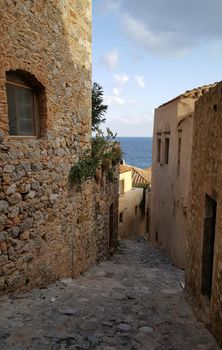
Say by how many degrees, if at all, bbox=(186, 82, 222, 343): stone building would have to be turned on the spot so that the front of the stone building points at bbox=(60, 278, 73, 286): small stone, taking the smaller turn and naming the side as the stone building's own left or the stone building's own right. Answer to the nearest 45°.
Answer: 0° — it already faces it

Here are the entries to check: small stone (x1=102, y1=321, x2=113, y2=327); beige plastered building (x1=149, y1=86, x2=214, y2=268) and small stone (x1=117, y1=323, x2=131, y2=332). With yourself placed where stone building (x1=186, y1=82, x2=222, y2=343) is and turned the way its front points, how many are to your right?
1

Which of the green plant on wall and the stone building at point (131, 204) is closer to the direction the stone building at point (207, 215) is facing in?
the green plant on wall

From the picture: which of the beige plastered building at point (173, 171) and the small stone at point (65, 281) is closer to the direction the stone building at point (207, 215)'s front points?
the small stone

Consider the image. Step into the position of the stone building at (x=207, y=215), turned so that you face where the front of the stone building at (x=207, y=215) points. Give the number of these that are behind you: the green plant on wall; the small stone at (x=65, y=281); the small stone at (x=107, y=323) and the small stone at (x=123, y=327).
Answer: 0

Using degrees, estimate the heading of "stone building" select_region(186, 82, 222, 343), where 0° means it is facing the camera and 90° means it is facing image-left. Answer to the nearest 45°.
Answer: approximately 90°

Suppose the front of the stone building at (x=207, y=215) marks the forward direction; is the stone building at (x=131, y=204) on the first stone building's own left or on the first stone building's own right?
on the first stone building's own right

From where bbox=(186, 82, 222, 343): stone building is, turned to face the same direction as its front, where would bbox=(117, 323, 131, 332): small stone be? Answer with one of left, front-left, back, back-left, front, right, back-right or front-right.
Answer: front-left

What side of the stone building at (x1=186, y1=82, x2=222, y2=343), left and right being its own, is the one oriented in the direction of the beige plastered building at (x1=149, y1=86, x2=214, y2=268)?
right

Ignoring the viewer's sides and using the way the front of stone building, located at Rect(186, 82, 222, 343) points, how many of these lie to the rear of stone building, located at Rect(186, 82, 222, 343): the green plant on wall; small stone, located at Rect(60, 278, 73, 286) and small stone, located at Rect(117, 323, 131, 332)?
0

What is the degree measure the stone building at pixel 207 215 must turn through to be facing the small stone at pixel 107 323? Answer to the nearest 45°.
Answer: approximately 45° to its left

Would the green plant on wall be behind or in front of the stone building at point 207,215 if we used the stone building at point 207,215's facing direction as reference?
in front
